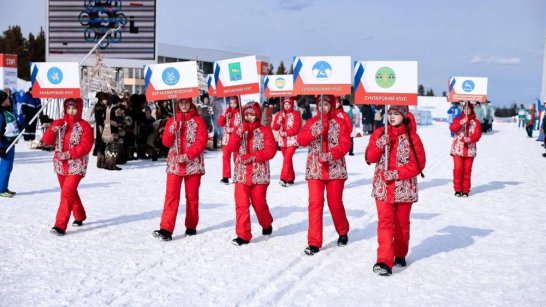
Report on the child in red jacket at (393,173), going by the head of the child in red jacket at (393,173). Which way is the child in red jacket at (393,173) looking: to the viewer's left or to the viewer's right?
to the viewer's left

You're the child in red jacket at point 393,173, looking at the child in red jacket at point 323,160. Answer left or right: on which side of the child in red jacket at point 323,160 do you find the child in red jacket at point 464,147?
right

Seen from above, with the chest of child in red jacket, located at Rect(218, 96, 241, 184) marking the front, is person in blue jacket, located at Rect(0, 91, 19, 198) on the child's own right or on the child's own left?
on the child's own right

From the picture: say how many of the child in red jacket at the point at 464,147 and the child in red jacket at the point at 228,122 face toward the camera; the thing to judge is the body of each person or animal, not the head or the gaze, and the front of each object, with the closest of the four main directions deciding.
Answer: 2

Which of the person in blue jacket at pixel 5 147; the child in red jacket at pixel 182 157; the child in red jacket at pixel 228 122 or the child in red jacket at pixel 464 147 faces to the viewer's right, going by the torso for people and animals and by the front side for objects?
the person in blue jacket

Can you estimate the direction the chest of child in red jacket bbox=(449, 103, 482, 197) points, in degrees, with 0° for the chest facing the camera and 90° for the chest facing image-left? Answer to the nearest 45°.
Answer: approximately 0°

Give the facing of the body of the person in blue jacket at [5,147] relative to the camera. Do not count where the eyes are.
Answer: to the viewer's right

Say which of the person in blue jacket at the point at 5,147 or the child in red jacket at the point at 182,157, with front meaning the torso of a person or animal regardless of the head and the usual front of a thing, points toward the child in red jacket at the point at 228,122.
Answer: the person in blue jacket

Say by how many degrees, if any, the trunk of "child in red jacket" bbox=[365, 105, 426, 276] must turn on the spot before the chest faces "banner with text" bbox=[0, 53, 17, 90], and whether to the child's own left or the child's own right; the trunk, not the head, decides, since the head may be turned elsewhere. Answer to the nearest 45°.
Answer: approximately 90° to the child's own right

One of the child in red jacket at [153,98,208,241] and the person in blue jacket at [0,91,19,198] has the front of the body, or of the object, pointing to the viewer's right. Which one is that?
the person in blue jacket

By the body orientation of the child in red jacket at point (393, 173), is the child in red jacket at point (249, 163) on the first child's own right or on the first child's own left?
on the first child's own right

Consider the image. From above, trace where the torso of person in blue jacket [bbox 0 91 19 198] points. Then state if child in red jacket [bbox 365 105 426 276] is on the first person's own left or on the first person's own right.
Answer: on the first person's own right

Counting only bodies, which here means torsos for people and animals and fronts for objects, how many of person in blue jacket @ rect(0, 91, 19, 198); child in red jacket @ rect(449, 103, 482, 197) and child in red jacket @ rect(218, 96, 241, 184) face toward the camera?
2
